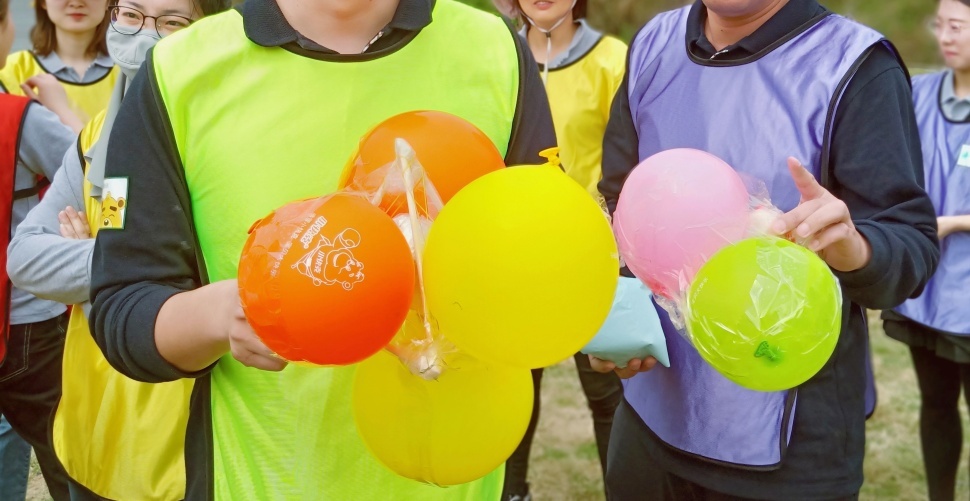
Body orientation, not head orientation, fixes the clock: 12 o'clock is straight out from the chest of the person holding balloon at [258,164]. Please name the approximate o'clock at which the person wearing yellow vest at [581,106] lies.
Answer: the person wearing yellow vest at [581,106] is roughly at 7 o'clock from the person holding balloon at [258,164].

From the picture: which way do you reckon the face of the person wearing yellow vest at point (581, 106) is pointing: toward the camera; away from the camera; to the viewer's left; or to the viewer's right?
toward the camera

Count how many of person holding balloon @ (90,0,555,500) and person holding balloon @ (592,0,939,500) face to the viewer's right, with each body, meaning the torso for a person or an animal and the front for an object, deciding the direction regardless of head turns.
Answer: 0

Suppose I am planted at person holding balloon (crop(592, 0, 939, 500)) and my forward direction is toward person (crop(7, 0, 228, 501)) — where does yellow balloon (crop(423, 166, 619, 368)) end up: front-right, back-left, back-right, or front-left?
front-left

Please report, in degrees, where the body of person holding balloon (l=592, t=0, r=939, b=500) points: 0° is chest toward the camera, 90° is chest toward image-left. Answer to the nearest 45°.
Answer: approximately 45°

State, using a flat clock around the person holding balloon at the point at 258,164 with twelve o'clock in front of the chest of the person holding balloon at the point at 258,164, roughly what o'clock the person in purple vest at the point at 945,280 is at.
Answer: the person in purple vest at the point at 945,280 is roughly at 8 o'clock from the person holding balloon at the point at 258,164.

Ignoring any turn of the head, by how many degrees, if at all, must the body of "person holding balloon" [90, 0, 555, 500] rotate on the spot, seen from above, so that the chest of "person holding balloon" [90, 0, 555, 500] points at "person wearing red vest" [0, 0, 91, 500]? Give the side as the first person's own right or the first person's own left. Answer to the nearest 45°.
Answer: approximately 135° to the first person's own right

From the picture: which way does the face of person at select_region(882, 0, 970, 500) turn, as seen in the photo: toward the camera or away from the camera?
toward the camera

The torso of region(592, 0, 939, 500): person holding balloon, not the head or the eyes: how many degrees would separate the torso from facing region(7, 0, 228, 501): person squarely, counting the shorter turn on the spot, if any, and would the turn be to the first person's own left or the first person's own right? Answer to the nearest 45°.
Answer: approximately 45° to the first person's own right

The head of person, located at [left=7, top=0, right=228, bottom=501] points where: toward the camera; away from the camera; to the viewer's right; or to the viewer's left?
toward the camera

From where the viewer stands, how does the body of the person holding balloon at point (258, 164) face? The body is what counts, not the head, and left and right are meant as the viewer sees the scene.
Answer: facing the viewer
